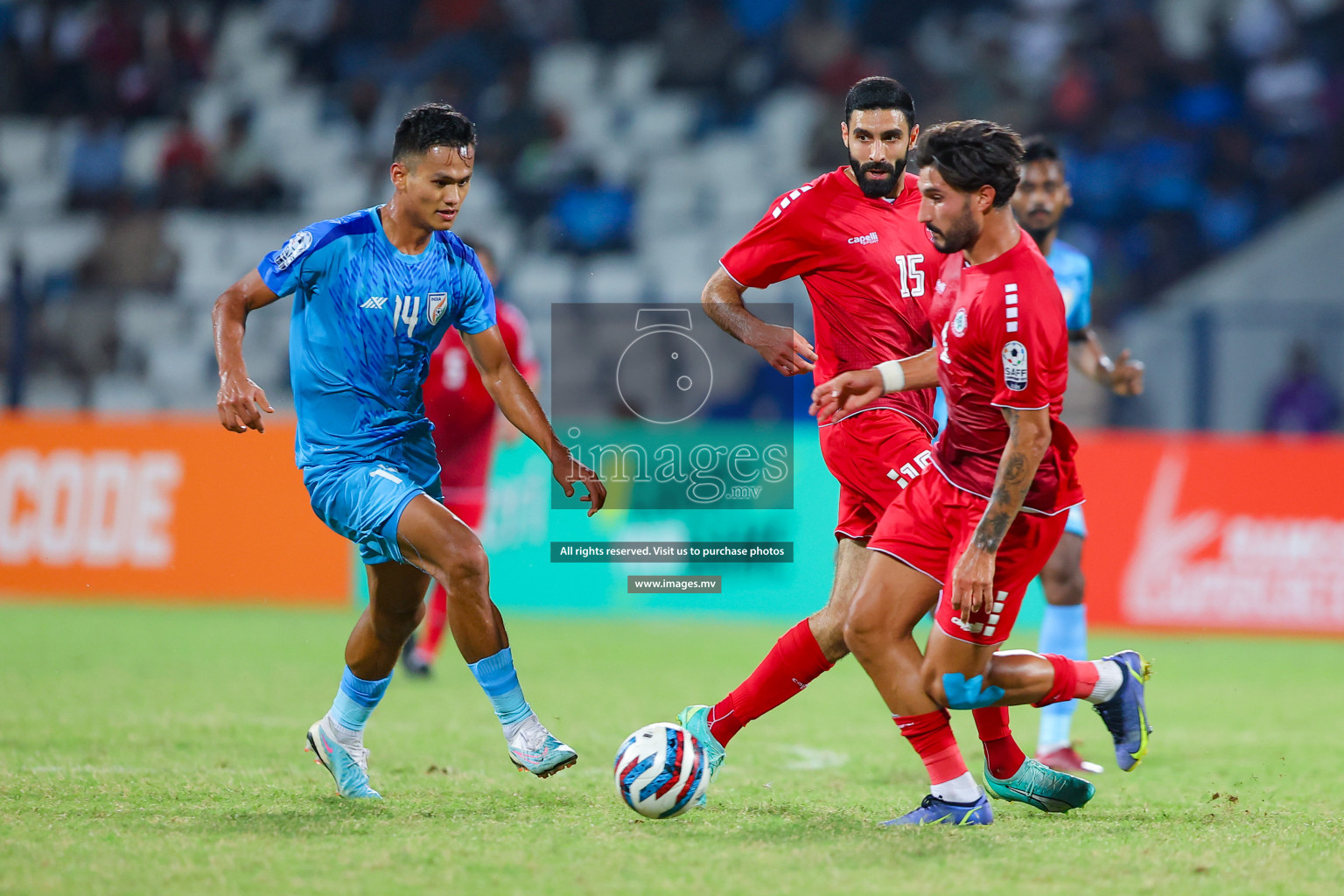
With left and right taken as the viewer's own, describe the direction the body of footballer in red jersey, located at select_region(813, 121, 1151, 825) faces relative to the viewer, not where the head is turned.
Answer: facing to the left of the viewer

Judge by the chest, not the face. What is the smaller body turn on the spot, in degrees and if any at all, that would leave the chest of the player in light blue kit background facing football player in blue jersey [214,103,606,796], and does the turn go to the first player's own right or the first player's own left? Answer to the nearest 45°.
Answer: approximately 45° to the first player's own right

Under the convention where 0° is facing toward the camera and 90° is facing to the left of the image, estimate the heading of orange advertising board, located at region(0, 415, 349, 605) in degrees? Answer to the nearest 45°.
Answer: approximately 0°

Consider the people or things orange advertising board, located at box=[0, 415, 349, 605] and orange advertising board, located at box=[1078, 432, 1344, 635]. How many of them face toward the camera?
2

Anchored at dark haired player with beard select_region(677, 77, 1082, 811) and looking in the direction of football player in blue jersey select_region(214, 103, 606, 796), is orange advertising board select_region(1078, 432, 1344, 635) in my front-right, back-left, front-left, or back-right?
back-right

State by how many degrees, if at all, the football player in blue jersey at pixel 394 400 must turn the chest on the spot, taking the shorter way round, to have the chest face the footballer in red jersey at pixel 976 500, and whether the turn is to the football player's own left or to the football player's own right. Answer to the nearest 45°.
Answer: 0° — they already face them

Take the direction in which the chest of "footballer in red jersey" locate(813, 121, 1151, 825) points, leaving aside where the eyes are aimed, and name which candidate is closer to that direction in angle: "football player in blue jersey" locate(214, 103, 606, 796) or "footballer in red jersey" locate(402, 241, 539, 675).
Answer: the football player in blue jersey

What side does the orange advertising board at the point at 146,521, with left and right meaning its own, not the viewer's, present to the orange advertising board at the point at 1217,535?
left

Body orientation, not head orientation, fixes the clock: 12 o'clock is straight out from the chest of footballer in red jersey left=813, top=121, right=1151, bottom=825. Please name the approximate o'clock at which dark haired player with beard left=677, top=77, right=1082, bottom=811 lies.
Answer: The dark haired player with beard is roughly at 2 o'clock from the footballer in red jersey.

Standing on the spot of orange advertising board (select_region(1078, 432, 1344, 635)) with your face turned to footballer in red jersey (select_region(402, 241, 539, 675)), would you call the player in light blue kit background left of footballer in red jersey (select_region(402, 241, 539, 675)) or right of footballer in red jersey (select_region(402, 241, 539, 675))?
left

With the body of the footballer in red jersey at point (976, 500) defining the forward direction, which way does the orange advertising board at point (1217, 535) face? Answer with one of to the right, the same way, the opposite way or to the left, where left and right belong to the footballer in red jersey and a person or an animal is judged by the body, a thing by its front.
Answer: to the left

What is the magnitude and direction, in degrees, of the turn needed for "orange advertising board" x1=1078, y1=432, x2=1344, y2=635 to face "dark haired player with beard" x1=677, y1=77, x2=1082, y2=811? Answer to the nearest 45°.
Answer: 0° — it already faces them

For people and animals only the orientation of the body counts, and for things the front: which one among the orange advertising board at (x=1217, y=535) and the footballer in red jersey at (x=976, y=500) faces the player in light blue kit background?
the orange advertising board

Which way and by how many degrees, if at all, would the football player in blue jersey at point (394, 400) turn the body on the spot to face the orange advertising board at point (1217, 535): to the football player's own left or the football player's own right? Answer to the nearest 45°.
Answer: approximately 90° to the football player's own left
